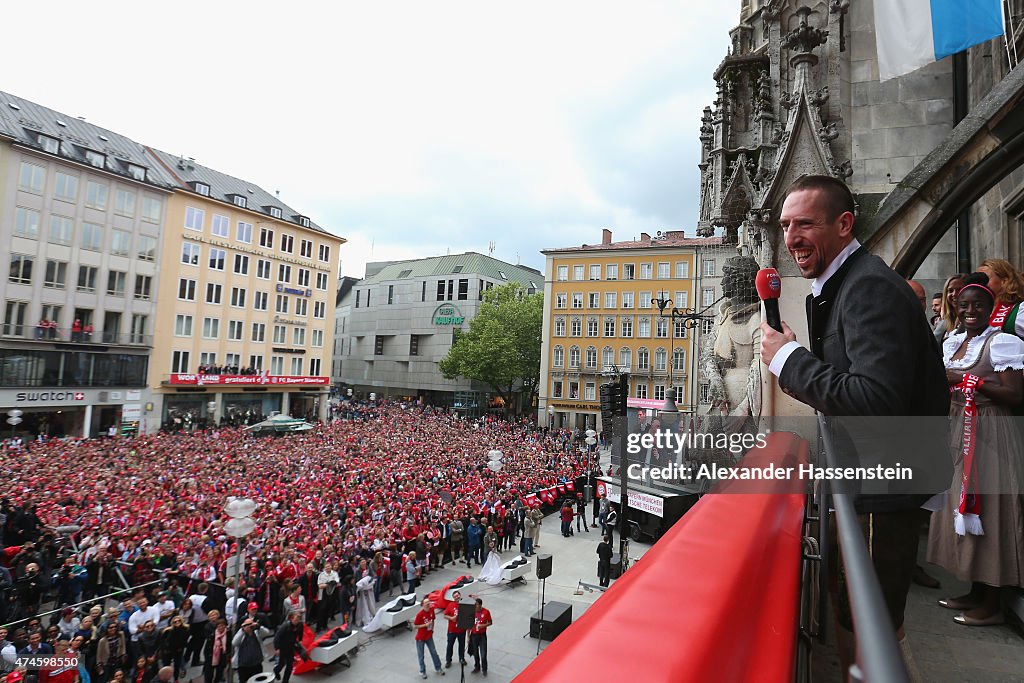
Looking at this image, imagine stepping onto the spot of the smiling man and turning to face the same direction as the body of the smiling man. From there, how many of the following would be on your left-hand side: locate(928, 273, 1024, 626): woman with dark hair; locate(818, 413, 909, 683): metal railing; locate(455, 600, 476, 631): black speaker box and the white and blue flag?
1

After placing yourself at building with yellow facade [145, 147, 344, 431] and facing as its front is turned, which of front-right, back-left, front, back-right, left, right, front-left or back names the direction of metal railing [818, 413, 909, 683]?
front-right

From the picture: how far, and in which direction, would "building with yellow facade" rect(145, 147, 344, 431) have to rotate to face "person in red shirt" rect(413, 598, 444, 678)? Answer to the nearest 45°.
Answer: approximately 45° to its right

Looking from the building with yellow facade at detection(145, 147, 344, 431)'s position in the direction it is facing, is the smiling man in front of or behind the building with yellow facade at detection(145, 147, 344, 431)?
in front

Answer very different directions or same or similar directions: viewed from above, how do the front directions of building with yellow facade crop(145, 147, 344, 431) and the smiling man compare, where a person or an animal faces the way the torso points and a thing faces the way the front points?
very different directions

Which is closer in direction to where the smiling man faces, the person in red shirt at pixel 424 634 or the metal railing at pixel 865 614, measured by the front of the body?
the person in red shirt

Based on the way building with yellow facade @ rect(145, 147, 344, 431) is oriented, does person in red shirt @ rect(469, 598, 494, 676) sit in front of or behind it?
in front

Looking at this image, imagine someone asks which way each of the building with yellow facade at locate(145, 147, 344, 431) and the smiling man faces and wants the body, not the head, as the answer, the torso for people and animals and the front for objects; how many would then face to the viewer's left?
1

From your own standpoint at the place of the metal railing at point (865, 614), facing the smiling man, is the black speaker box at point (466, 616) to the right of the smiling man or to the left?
left

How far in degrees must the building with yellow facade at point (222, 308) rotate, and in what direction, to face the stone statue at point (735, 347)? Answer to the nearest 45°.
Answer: approximately 45° to its right

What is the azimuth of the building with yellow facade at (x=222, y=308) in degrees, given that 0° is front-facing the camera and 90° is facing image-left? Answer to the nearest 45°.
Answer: approximately 315°

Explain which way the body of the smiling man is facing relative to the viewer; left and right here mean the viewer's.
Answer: facing to the left of the viewer

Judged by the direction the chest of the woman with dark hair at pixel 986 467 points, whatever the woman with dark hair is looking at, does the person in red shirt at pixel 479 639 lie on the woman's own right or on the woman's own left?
on the woman's own right

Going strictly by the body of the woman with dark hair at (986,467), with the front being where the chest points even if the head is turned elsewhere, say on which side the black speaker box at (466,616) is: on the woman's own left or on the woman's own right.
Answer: on the woman's own right
